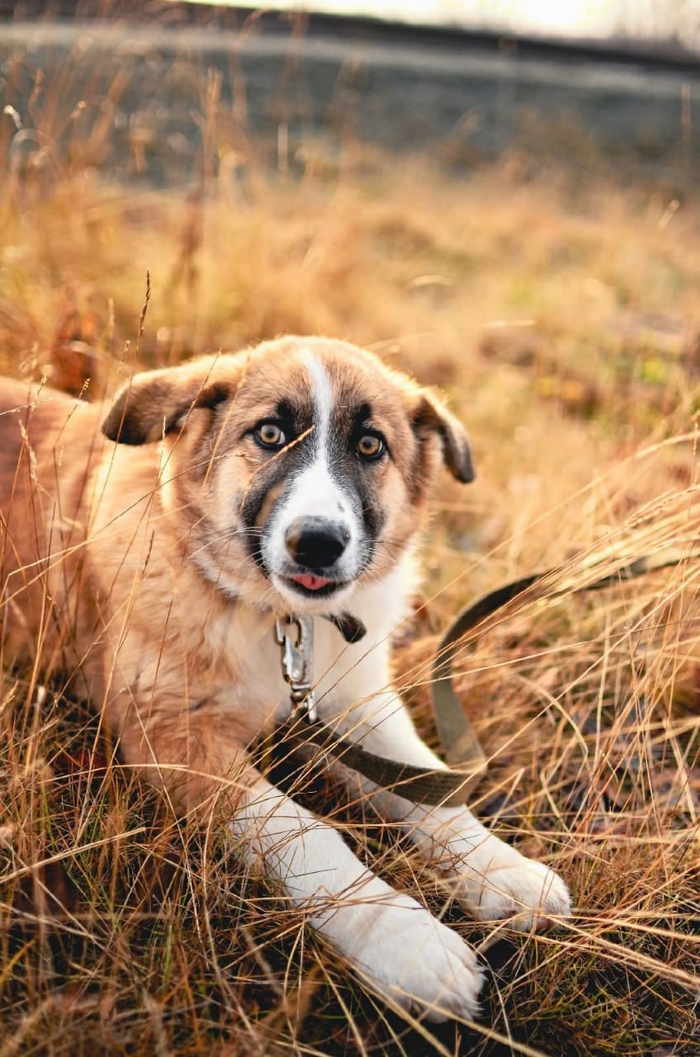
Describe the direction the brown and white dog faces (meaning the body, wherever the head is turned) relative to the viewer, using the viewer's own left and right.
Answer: facing the viewer and to the right of the viewer
